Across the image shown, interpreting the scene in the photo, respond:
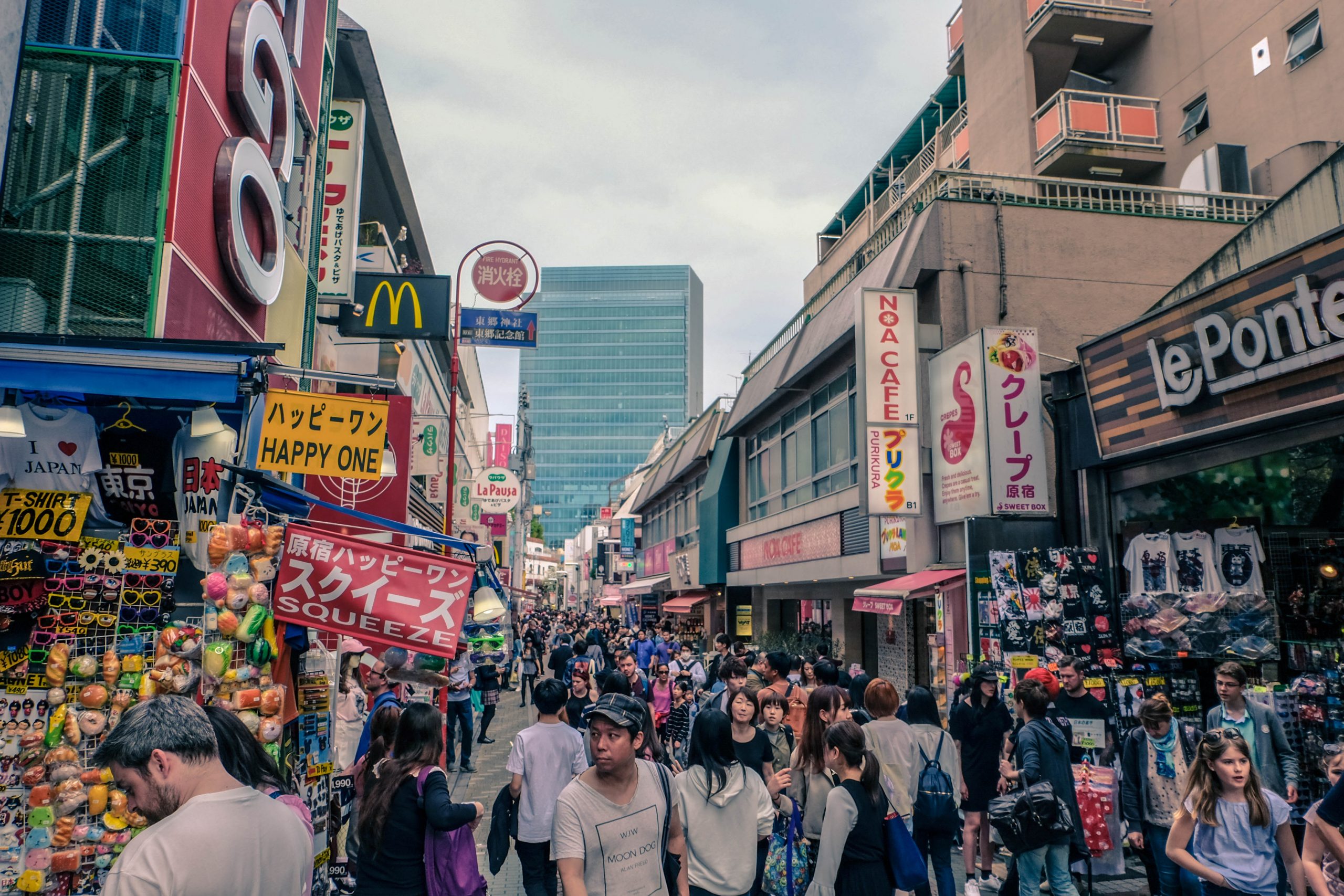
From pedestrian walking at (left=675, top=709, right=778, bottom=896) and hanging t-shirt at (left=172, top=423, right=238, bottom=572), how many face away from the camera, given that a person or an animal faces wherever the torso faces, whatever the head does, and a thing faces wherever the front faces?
1

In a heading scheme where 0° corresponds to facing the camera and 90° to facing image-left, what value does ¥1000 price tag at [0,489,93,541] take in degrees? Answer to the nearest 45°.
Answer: approximately 0°

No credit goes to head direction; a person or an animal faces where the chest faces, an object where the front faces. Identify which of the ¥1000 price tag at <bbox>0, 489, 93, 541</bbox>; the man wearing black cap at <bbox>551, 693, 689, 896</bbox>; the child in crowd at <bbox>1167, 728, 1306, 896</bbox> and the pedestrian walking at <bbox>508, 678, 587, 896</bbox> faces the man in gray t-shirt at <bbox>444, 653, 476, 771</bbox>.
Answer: the pedestrian walking

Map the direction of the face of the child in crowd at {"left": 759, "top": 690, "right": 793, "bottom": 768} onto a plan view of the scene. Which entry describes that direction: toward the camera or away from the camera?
toward the camera

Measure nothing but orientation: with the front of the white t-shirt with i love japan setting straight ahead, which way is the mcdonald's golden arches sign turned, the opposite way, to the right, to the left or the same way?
the same way

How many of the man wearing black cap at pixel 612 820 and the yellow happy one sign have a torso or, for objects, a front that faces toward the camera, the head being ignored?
2

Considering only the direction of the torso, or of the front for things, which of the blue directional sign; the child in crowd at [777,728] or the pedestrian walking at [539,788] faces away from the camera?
the pedestrian walking

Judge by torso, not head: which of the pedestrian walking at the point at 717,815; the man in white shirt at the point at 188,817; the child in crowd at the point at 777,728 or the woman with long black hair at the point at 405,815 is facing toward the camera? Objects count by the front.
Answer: the child in crowd

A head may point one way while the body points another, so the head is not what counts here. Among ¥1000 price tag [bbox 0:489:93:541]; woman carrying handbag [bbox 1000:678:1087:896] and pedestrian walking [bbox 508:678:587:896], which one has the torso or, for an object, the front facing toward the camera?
the ¥1000 price tag

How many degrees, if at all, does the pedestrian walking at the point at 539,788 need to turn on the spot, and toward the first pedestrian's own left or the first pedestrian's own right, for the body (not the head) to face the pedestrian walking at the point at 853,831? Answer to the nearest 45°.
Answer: approximately 135° to the first pedestrian's own right

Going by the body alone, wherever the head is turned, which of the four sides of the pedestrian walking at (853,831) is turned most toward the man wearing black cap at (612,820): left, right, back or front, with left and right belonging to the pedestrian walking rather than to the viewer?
left

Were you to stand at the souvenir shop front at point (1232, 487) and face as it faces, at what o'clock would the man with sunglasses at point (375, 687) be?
The man with sunglasses is roughly at 12 o'clock from the souvenir shop front.

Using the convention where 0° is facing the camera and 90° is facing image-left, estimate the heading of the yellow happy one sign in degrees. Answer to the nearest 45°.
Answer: approximately 0°

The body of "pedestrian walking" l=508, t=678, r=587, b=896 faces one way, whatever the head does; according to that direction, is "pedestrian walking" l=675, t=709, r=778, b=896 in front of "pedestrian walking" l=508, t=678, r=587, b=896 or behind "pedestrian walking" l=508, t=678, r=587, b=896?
behind

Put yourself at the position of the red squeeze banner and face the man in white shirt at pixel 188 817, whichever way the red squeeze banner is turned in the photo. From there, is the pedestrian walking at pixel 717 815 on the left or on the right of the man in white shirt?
left

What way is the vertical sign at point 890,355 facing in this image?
toward the camera

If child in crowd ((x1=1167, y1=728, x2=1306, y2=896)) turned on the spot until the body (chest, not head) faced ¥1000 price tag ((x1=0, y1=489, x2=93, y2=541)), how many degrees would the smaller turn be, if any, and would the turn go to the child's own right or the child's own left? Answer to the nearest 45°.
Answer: approximately 45° to the child's own right

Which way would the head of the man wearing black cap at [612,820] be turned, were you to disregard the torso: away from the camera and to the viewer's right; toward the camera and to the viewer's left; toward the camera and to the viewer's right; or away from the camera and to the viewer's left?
toward the camera and to the viewer's left

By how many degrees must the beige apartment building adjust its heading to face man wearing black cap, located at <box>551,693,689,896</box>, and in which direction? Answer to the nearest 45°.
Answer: approximately 90° to its left

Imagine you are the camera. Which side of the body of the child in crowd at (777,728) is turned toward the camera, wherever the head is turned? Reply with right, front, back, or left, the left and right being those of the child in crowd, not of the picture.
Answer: front

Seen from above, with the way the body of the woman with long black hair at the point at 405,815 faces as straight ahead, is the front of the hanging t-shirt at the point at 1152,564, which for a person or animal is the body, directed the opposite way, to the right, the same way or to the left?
the opposite way

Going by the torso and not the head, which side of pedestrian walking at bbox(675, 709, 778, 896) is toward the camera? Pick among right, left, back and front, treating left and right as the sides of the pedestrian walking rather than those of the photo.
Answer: back
